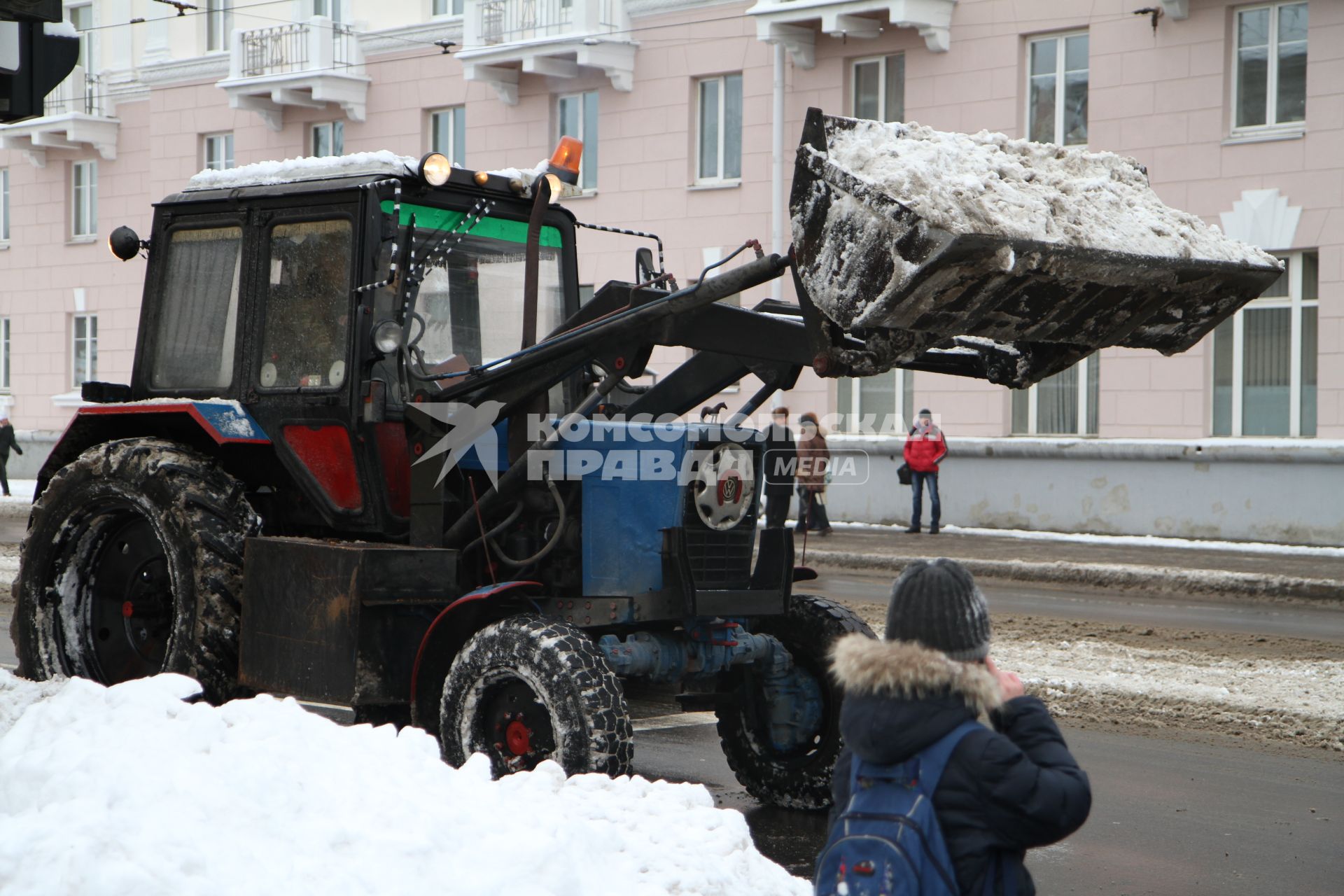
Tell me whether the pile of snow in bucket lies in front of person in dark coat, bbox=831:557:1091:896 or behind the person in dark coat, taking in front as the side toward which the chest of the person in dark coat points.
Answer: in front

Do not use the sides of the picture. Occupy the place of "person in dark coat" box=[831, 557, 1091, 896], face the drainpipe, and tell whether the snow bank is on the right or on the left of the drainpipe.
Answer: left

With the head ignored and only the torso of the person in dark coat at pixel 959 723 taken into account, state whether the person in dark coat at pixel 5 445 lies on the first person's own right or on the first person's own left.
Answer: on the first person's own left

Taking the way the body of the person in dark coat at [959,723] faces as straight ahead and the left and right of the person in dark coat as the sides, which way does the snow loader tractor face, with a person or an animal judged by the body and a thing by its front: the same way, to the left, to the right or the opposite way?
to the right

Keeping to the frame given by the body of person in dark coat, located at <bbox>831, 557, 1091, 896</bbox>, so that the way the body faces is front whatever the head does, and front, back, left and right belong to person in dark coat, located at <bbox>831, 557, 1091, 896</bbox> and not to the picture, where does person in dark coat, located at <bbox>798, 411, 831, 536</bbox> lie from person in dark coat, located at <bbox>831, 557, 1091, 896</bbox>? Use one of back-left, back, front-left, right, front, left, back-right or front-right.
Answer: front-left

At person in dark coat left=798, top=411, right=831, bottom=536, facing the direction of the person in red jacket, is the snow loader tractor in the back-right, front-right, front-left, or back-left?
back-right

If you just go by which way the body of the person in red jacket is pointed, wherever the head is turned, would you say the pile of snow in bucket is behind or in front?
in front

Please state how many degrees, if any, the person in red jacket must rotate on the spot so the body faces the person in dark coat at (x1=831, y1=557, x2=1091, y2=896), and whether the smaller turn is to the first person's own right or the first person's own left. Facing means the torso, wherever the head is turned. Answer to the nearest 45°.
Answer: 0° — they already face them

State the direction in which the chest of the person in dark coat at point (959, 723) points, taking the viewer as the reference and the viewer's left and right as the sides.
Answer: facing away from the viewer and to the right of the viewer

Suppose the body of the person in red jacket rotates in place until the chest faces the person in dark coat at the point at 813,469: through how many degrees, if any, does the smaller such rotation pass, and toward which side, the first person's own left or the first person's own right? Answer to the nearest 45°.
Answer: approximately 90° to the first person's own right

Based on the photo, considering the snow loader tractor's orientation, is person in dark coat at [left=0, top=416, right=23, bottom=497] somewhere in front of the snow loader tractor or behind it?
behind

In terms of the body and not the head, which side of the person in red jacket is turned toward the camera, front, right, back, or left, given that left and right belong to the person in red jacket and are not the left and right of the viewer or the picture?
front

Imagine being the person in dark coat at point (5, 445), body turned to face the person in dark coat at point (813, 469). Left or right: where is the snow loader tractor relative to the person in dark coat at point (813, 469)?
right

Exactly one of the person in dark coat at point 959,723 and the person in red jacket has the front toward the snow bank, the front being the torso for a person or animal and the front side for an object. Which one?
the person in red jacket

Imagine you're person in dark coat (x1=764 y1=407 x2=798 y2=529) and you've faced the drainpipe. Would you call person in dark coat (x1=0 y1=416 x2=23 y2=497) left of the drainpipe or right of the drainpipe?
left

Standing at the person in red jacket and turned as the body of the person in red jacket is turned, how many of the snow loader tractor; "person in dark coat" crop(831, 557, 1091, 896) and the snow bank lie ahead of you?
3

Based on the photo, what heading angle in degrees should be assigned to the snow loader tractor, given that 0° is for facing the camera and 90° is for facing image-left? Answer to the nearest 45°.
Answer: approximately 315°

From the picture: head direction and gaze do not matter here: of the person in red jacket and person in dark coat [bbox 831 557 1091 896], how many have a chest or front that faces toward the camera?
1
